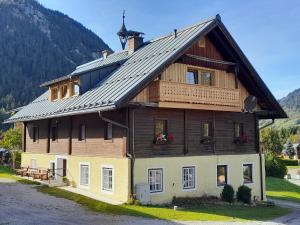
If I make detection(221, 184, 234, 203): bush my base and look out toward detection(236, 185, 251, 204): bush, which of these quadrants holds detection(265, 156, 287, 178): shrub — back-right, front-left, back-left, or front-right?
front-left

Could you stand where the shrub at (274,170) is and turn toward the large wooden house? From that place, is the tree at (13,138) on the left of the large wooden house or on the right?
right

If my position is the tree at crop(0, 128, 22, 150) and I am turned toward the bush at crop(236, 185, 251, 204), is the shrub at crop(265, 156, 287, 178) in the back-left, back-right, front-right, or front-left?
front-left

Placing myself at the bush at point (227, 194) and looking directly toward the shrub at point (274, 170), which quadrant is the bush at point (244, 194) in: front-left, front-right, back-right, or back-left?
front-right

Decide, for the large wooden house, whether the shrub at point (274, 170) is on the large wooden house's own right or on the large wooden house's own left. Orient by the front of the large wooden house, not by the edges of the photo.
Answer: on the large wooden house's own left
